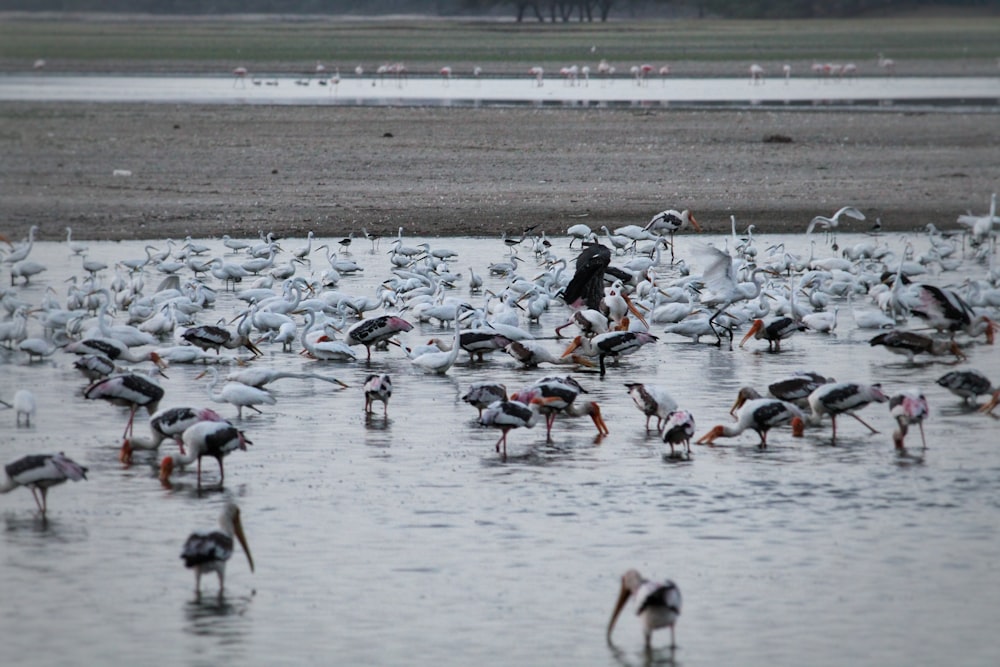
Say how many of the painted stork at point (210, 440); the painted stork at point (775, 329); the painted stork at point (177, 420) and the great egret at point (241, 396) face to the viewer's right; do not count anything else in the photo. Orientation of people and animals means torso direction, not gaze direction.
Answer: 0

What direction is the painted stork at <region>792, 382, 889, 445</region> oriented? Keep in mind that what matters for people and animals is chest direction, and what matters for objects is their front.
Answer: to the viewer's left

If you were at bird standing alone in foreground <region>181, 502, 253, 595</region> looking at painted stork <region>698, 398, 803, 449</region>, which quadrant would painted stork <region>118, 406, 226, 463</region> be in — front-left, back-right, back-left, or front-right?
front-left

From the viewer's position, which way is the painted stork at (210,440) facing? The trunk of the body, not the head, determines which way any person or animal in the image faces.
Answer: facing to the left of the viewer

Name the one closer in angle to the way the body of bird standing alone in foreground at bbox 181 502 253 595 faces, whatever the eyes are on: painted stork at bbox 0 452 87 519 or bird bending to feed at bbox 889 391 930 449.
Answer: the bird bending to feed

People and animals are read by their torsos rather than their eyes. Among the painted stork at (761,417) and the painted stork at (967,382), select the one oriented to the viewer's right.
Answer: the painted stork at (967,382)

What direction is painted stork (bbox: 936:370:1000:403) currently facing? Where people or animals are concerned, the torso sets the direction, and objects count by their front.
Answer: to the viewer's right

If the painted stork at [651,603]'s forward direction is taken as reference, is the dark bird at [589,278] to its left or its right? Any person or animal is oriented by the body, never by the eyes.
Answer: on its right

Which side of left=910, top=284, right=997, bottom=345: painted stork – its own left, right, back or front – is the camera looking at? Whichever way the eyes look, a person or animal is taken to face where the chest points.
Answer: right

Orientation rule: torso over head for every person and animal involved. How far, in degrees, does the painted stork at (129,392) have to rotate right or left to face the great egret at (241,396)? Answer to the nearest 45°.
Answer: approximately 45° to its left

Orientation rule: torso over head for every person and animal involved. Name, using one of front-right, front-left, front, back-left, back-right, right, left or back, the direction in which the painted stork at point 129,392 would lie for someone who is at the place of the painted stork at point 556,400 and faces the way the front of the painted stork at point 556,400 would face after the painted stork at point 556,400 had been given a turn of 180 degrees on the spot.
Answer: front

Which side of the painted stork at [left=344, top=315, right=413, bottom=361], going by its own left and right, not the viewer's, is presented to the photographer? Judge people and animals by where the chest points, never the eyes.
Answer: left

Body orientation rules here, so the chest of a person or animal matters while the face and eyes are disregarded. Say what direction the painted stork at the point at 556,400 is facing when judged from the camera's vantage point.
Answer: facing to the right of the viewer

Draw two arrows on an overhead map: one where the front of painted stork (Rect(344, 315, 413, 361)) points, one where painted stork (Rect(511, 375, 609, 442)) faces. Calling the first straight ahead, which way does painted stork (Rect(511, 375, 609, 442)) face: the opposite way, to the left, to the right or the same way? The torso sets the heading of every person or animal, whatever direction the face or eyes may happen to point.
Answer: the opposite way

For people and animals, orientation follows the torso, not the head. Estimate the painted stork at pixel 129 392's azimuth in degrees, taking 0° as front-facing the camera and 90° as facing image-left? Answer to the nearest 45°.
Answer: approximately 270°

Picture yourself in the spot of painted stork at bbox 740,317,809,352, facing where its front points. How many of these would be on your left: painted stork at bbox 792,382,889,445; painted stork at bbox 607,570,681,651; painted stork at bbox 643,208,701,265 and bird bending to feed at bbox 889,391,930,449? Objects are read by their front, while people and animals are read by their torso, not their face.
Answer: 3

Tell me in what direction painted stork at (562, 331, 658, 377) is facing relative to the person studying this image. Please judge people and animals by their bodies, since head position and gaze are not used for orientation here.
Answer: facing to the left of the viewer

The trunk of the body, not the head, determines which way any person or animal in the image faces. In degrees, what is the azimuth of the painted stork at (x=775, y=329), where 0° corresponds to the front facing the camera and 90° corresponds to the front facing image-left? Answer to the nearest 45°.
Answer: approximately 90°
